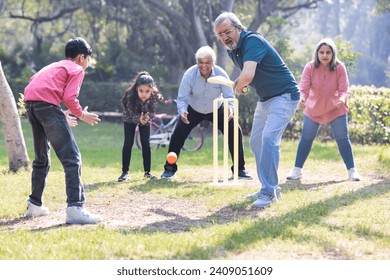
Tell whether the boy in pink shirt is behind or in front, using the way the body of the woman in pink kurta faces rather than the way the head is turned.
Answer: in front

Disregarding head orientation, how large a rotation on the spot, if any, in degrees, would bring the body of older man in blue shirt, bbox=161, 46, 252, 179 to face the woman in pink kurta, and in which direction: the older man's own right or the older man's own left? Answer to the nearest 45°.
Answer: approximately 90° to the older man's own left

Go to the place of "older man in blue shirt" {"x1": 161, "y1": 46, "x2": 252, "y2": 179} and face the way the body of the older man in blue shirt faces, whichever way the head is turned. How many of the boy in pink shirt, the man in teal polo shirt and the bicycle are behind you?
1

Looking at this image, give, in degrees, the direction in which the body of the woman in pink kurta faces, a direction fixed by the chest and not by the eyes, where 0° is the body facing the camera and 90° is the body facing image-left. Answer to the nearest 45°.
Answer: approximately 0°

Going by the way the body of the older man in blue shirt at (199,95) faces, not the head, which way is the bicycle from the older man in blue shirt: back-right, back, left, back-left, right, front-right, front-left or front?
back

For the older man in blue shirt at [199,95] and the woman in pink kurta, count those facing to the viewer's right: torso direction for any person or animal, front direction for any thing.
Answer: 0

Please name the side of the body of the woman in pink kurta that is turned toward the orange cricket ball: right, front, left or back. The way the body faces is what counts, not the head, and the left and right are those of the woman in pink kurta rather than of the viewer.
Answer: right
